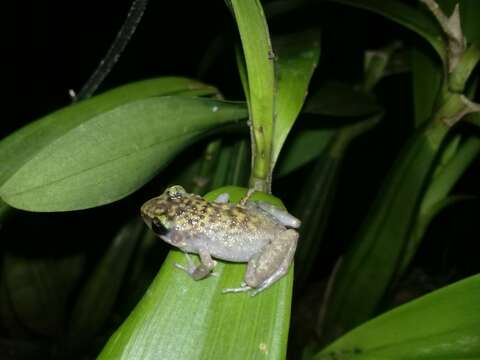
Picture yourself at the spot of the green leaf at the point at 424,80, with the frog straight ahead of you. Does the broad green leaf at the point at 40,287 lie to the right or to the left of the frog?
right

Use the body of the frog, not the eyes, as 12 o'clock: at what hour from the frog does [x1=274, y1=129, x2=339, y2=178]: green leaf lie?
The green leaf is roughly at 4 o'clock from the frog.

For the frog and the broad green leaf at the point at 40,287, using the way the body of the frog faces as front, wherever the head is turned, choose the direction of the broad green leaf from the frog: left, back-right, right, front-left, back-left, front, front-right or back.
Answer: front-right

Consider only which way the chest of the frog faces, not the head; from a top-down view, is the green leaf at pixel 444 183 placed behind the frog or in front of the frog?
behind

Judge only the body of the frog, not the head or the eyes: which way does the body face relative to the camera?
to the viewer's left
